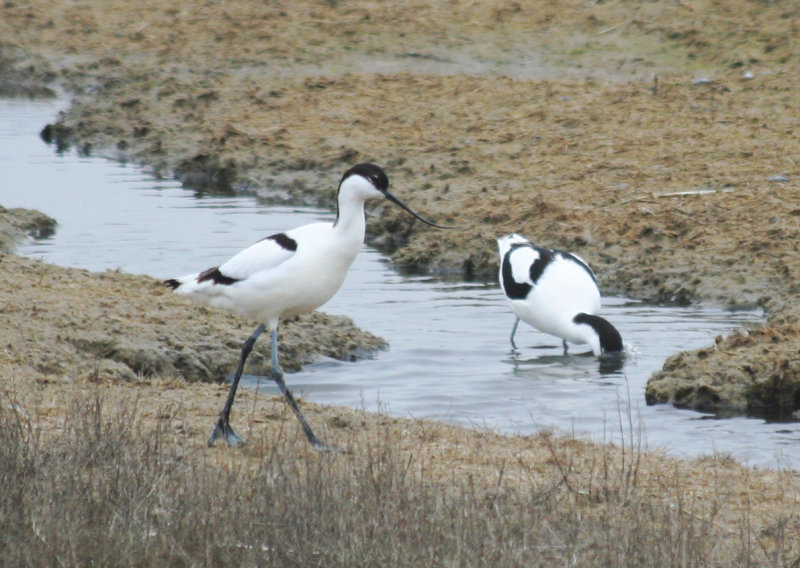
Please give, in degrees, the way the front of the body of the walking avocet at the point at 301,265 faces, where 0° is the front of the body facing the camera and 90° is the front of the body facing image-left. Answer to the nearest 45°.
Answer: approximately 270°
